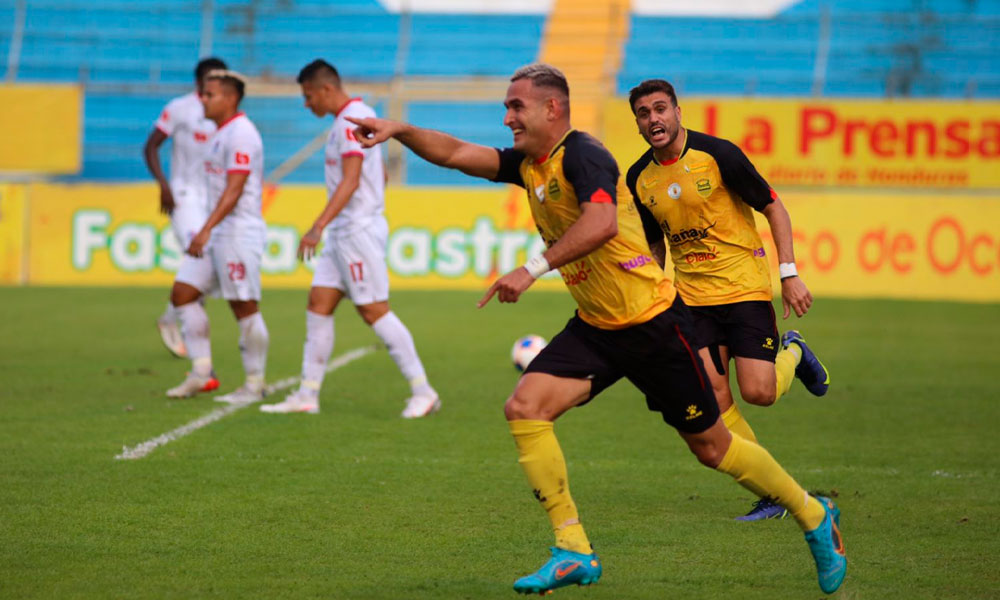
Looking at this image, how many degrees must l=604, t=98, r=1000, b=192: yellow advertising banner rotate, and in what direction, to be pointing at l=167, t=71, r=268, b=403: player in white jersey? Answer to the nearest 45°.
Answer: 0° — it already faces them

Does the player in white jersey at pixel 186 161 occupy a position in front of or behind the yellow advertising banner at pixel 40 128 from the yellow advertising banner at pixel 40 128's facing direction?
in front

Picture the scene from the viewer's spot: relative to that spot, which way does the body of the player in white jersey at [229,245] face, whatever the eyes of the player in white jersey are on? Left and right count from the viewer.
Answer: facing to the left of the viewer

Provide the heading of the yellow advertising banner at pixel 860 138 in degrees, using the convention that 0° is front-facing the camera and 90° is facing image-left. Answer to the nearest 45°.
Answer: approximately 0°

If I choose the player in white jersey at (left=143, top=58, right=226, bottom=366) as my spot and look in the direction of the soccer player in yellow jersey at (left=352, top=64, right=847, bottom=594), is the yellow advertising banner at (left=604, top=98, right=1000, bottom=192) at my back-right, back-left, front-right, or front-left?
back-left

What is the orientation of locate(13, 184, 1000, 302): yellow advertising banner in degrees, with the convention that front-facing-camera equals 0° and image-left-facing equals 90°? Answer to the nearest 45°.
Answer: approximately 0°

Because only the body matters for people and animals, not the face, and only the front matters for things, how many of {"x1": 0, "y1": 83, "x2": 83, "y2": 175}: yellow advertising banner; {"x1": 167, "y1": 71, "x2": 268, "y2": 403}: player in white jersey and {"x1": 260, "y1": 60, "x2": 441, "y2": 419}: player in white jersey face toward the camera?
1

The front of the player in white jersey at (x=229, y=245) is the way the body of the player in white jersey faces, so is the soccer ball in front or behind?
behind

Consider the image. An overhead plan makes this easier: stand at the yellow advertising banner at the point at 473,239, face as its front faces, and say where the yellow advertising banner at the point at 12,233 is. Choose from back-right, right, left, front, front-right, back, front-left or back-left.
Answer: right
